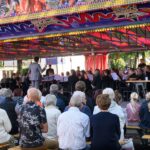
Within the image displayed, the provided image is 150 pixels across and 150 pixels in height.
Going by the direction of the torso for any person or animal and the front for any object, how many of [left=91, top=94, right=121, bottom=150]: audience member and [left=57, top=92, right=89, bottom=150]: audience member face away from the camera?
2

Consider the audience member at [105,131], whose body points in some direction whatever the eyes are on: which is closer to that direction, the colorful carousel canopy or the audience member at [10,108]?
the colorful carousel canopy

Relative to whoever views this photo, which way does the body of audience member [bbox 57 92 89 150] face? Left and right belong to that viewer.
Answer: facing away from the viewer

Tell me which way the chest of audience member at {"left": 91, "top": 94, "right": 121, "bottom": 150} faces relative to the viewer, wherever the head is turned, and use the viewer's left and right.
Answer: facing away from the viewer

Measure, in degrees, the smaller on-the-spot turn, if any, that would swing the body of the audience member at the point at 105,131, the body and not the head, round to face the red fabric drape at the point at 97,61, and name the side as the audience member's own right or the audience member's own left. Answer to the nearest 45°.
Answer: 0° — they already face it

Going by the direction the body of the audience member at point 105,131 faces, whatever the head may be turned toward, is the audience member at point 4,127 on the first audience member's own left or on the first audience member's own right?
on the first audience member's own left

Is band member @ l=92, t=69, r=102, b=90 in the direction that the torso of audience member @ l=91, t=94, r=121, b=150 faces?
yes

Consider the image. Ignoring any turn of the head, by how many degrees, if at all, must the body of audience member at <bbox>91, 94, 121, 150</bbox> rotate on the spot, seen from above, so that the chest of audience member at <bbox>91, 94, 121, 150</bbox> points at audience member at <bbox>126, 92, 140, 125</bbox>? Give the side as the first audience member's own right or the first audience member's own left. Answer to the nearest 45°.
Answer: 0° — they already face them

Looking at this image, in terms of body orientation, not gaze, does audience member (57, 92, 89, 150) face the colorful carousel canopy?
yes
